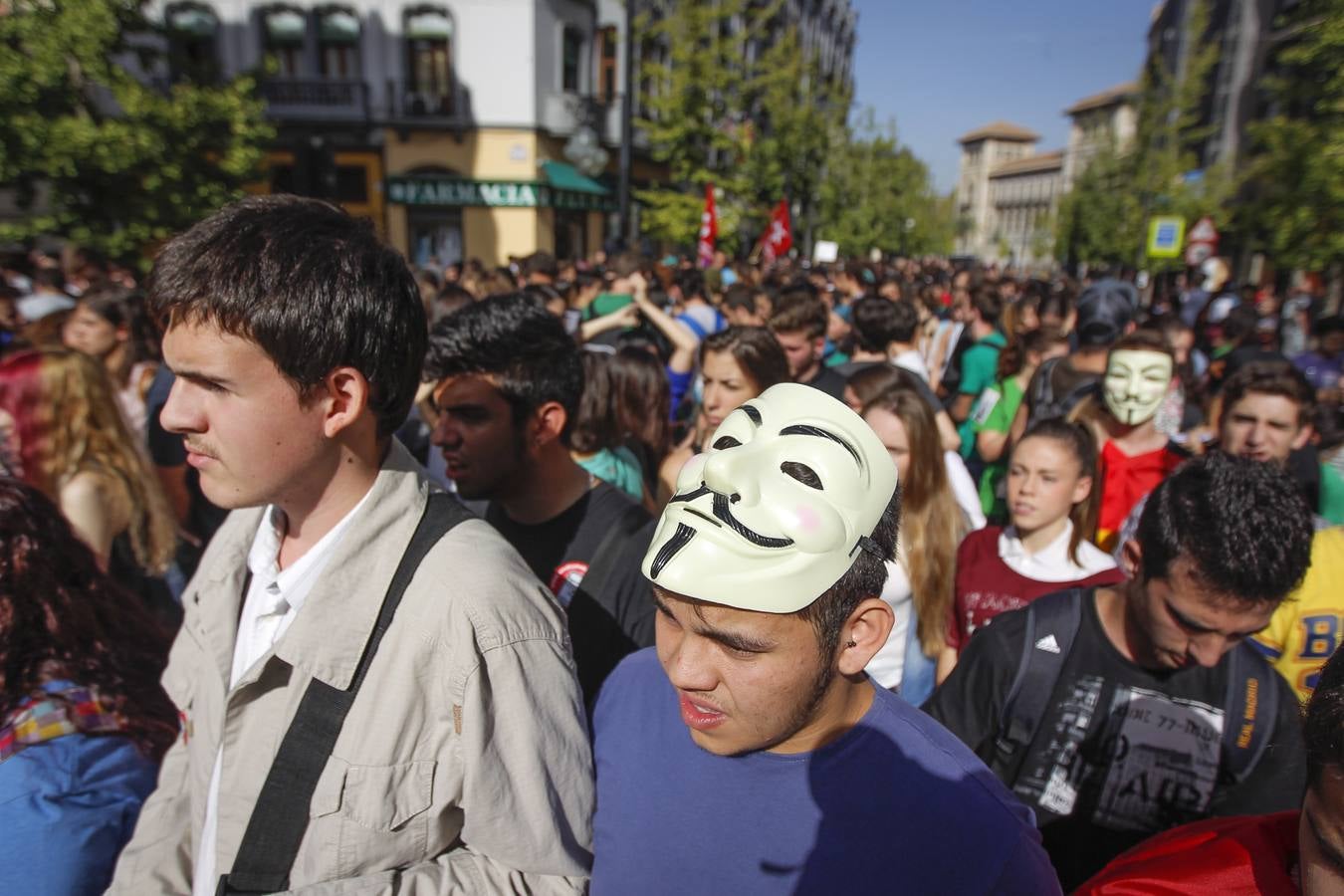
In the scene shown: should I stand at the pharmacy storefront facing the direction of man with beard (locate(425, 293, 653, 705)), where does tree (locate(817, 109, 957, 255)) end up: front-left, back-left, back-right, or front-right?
back-left

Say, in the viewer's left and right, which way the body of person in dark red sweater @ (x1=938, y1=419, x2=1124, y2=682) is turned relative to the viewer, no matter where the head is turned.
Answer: facing the viewer and to the left of the viewer

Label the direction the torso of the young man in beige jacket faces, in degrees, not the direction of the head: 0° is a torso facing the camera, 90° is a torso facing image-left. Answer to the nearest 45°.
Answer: approximately 45°

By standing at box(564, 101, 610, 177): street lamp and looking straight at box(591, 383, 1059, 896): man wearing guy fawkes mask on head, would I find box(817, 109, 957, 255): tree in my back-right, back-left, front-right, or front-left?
back-left

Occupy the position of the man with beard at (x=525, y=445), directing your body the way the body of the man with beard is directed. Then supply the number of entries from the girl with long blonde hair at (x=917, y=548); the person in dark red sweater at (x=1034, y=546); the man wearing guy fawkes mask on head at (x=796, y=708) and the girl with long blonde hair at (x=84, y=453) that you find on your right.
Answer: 1

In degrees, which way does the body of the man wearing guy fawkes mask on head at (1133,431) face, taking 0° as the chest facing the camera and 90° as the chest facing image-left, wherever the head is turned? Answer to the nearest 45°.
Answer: approximately 0°

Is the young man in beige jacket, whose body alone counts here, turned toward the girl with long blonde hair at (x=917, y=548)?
no

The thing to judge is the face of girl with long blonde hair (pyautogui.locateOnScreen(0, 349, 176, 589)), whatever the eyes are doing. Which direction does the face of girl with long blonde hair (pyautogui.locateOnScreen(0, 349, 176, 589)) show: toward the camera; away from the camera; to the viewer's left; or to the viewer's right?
away from the camera

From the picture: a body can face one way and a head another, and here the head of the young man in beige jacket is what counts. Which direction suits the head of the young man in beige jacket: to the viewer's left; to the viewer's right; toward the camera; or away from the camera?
to the viewer's left

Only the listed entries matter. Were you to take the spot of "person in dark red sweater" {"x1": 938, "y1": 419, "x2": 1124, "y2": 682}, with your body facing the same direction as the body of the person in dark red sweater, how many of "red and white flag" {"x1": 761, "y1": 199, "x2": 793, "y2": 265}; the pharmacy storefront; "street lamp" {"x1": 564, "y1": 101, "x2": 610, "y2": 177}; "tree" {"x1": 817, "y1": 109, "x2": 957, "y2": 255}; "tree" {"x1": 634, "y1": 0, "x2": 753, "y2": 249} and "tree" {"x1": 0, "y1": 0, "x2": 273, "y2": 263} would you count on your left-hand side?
0

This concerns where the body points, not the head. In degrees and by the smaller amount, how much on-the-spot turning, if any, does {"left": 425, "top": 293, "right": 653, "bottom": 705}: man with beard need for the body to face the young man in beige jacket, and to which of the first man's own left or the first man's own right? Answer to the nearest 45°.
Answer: approximately 45° to the first man's own left

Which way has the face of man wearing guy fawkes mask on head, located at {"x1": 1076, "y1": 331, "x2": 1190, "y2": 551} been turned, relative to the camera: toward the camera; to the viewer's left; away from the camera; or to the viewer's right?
toward the camera

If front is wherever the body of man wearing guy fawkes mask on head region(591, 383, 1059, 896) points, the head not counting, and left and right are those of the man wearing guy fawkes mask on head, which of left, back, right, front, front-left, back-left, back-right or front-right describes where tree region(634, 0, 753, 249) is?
back-right

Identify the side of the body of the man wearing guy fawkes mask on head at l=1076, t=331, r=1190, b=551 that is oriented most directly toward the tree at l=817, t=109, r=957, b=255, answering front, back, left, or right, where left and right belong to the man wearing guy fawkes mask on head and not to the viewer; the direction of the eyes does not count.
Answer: back

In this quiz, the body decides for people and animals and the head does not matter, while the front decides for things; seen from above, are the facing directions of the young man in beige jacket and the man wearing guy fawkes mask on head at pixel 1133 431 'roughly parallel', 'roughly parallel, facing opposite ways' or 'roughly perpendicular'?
roughly parallel

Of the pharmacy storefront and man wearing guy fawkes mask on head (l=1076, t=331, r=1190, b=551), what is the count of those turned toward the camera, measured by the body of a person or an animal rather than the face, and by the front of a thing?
2

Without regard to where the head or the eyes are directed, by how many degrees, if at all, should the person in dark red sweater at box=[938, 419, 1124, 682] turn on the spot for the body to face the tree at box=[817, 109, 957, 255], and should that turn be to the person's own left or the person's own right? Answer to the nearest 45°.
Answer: approximately 135° to the person's own right

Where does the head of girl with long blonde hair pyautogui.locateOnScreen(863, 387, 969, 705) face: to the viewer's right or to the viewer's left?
to the viewer's left
